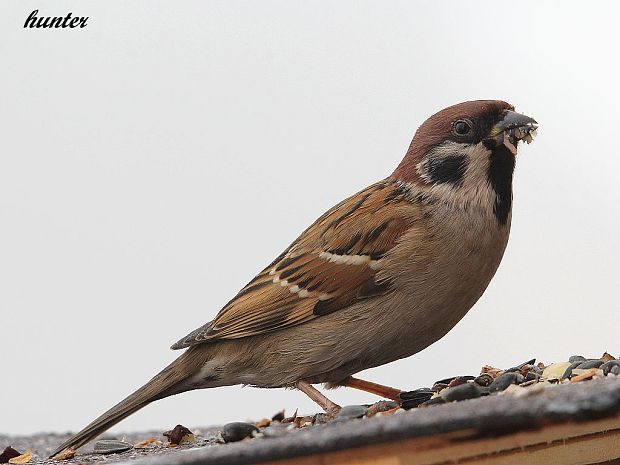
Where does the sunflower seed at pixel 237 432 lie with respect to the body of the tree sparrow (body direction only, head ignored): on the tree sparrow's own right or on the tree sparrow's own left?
on the tree sparrow's own right

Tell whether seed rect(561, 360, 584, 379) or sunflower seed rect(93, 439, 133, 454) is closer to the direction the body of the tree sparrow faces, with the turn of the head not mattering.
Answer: the seed rect(561, 360, 584, 379)

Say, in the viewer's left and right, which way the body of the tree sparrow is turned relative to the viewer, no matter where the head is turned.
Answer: facing to the right of the viewer

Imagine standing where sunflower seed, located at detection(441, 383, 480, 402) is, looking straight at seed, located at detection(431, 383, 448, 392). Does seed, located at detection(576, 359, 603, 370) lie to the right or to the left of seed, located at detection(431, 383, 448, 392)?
right

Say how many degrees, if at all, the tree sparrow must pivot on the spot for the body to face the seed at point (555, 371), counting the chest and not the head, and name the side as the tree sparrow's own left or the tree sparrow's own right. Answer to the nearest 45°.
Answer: approximately 45° to the tree sparrow's own right
